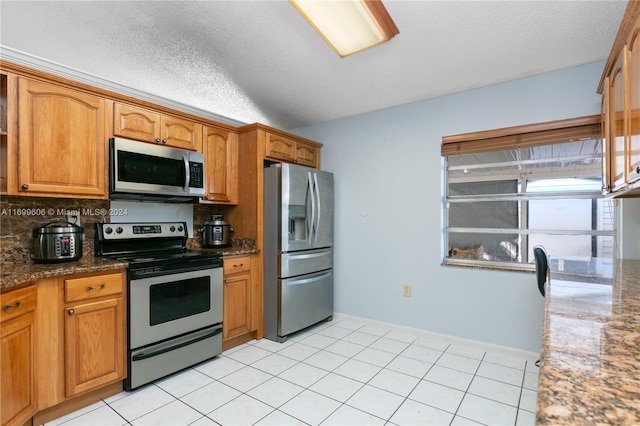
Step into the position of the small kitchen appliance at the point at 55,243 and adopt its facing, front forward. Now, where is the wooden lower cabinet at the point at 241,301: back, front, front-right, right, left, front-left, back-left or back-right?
left

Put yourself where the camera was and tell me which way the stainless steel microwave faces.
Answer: facing the viewer and to the right of the viewer

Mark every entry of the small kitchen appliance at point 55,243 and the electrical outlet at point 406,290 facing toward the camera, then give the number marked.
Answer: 2

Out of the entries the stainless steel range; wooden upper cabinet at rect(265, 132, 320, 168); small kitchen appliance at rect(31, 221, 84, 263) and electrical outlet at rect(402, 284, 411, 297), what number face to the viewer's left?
0

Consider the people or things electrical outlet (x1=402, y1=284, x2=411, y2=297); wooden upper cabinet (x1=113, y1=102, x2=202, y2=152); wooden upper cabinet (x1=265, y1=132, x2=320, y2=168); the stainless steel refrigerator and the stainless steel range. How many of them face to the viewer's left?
0

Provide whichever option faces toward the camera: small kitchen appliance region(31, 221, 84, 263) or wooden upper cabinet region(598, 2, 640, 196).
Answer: the small kitchen appliance

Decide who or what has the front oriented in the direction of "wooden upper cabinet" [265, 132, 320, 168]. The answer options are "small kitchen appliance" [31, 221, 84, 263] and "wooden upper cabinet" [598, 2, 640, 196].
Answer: "wooden upper cabinet" [598, 2, 640, 196]

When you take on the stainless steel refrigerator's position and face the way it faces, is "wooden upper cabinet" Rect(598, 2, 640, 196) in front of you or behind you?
in front

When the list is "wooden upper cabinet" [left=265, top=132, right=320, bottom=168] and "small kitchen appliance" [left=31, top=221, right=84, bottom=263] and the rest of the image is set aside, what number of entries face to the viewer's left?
0

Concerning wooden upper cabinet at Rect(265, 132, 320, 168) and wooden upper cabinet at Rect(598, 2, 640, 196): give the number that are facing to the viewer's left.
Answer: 1

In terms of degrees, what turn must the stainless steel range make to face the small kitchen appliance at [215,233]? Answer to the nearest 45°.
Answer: approximately 90° to its left

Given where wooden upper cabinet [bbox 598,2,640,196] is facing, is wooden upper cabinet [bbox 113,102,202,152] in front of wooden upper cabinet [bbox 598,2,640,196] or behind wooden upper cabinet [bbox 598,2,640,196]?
in front

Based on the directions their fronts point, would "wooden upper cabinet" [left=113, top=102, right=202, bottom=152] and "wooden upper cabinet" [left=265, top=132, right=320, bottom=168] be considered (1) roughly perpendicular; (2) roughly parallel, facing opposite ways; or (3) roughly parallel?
roughly parallel

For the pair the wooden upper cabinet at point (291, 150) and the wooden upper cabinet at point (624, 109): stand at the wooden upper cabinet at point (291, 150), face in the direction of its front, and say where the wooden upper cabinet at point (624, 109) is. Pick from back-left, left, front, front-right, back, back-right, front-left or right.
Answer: front

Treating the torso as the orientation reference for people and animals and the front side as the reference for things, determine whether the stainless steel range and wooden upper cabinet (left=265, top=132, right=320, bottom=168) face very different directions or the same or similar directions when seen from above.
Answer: same or similar directions

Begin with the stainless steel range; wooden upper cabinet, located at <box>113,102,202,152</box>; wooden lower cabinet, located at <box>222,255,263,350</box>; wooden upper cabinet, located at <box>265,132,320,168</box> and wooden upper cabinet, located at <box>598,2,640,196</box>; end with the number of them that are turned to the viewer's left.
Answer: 1

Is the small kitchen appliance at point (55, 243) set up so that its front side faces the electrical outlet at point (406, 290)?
no

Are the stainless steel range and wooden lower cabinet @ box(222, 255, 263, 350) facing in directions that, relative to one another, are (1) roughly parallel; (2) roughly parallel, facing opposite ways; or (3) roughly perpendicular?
roughly parallel
